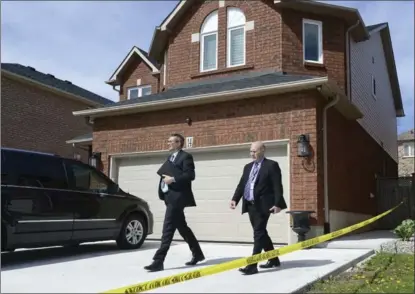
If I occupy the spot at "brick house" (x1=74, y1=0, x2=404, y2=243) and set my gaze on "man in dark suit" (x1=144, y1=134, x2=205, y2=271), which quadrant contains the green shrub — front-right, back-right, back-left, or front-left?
front-left

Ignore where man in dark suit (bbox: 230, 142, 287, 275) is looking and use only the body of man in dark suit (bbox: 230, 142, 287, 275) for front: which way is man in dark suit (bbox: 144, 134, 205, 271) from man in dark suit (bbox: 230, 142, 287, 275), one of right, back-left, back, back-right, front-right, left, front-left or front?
front-right

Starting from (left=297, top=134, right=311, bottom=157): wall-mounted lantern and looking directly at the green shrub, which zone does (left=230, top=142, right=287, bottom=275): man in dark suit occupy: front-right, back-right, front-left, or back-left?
back-right

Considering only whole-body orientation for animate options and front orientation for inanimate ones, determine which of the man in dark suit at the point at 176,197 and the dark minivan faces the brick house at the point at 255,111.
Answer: the dark minivan

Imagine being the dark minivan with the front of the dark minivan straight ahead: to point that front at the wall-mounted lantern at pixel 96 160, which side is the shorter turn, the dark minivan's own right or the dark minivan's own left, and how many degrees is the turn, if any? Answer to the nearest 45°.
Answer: approximately 45° to the dark minivan's own left

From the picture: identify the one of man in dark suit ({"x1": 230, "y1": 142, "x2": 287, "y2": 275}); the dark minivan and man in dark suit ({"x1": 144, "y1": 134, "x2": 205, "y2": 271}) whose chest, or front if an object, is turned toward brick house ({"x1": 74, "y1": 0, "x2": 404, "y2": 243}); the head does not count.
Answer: the dark minivan

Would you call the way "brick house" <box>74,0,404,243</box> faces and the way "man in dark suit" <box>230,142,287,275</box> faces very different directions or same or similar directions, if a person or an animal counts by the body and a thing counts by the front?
same or similar directions

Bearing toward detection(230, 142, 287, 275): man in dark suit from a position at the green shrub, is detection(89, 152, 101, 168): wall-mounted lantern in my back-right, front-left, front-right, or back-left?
front-right

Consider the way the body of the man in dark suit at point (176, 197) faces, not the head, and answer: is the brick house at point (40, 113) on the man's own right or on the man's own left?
on the man's own right

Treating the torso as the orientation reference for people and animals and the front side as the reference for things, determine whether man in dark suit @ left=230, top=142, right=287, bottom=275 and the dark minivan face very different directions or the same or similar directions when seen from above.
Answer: very different directions

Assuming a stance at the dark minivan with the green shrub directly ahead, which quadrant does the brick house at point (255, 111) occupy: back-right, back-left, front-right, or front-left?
front-left

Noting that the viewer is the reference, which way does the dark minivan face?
facing away from the viewer and to the right of the viewer
